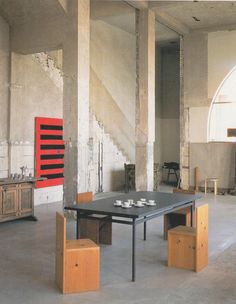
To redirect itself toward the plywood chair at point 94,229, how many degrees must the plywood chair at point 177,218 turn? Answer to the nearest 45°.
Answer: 0° — it already faces it

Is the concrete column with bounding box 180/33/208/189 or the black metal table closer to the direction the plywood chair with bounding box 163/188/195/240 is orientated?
the black metal table

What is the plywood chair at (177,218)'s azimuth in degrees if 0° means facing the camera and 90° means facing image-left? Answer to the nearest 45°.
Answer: approximately 45°

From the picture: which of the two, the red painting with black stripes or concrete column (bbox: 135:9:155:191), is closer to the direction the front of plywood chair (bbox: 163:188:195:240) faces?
the red painting with black stripes

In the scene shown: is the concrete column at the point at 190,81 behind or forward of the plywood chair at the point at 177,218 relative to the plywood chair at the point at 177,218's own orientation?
behind

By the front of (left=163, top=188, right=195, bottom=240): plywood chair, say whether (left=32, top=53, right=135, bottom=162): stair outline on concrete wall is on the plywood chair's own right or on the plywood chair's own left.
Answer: on the plywood chair's own right

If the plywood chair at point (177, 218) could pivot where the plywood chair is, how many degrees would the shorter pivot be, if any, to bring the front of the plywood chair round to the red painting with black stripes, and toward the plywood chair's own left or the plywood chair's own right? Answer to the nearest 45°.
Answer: approximately 90° to the plywood chair's own right
